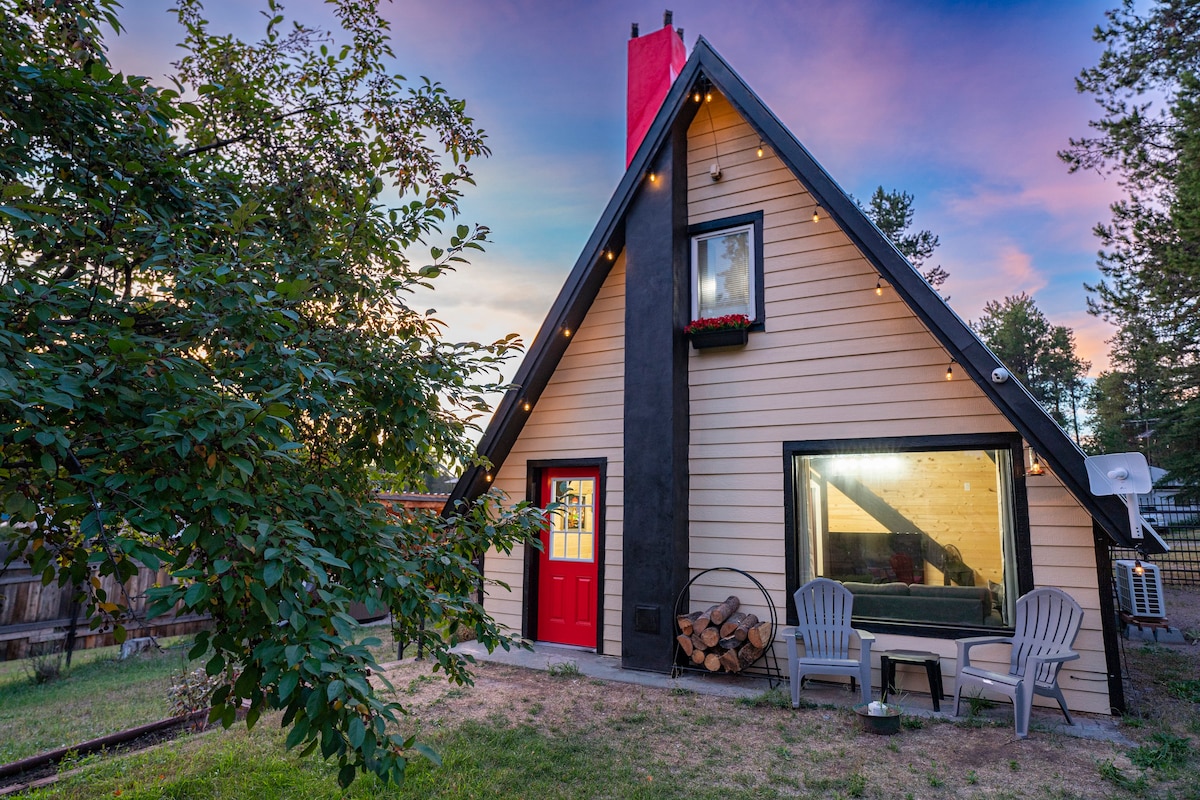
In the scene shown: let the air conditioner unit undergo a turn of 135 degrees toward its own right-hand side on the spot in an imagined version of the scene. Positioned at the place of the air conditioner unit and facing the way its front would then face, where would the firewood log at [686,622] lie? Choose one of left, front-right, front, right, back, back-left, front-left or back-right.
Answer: front-left

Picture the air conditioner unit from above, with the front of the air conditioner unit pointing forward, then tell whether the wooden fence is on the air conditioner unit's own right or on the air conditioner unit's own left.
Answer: on the air conditioner unit's own right

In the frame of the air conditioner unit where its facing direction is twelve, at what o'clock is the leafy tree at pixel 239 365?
The leafy tree is roughly at 2 o'clock from the air conditioner unit.

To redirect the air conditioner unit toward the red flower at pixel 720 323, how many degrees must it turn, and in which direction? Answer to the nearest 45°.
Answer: approximately 90° to its right

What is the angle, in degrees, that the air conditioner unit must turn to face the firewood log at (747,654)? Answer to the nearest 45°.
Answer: approximately 90° to its right

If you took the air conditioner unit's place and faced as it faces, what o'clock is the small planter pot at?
The small planter pot is roughly at 2 o'clock from the air conditioner unit.

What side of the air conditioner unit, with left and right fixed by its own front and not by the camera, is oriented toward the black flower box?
right

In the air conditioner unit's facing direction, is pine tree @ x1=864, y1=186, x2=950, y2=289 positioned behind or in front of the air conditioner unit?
behind

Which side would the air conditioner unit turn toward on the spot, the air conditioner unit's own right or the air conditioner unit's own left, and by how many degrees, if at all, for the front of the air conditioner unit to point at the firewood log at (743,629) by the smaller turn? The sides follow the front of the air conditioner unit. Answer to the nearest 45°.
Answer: approximately 90° to the air conditioner unit's own right
